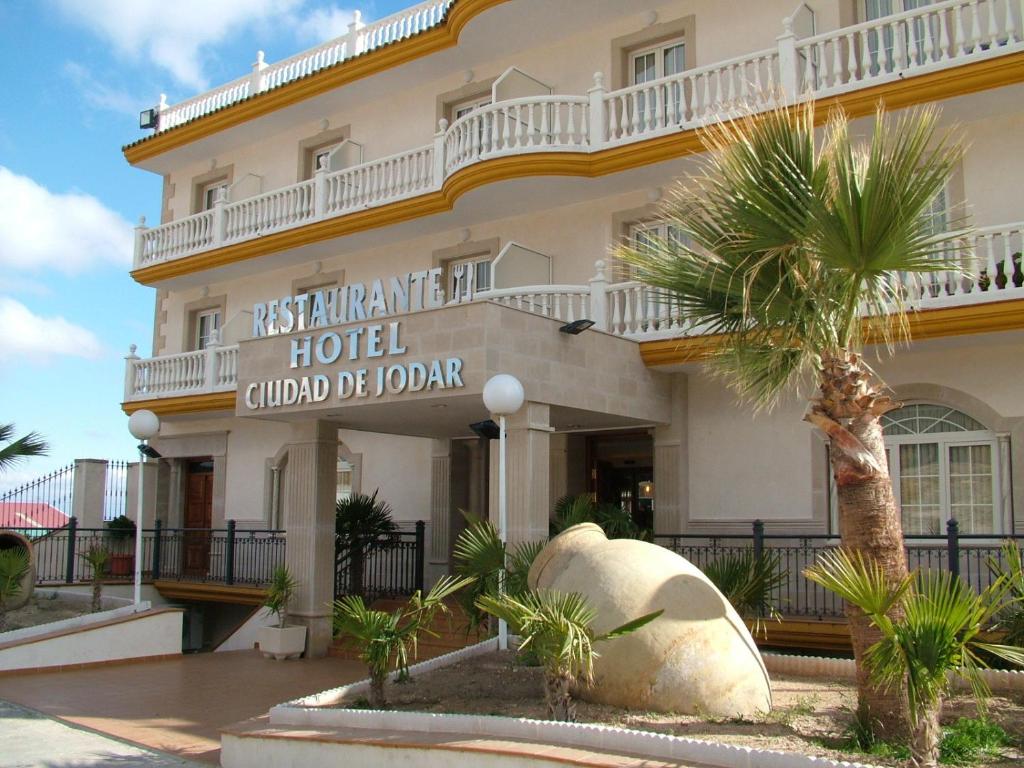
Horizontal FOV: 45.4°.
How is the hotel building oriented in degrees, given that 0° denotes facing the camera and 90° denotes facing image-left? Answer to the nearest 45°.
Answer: approximately 45°

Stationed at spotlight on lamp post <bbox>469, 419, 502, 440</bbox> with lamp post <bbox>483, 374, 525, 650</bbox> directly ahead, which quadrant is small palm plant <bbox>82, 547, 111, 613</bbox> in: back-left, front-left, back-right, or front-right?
back-right

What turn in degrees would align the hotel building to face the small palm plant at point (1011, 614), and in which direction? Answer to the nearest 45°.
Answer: approximately 90° to its left

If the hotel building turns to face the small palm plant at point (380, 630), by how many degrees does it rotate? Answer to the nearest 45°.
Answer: approximately 45° to its left

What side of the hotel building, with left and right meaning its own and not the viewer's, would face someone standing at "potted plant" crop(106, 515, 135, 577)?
right

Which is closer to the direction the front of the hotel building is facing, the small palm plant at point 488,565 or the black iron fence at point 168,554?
the small palm plant

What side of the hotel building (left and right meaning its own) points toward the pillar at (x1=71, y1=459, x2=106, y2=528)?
right

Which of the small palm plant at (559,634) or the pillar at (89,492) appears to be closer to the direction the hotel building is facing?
the small palm plant
